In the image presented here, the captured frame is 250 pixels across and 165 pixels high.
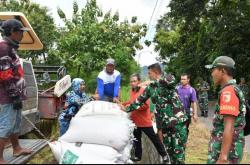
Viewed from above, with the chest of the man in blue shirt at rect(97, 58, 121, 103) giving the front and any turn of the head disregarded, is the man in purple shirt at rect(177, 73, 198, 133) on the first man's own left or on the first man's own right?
on the first man's own left

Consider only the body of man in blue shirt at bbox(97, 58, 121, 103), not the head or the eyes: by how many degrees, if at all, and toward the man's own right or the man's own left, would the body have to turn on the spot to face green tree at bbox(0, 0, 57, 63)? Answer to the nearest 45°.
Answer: approximately 180°

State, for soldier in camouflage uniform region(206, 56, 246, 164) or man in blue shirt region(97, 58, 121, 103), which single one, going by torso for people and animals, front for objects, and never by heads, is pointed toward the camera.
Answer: the man in blue shirt

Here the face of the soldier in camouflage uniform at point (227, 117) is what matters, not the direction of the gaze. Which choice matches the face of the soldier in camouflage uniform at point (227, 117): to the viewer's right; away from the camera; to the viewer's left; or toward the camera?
to the viewer's left

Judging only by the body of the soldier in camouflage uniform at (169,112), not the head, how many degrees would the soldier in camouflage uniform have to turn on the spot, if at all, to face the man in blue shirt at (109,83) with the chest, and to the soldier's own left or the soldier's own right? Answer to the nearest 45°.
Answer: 0° — they already face them

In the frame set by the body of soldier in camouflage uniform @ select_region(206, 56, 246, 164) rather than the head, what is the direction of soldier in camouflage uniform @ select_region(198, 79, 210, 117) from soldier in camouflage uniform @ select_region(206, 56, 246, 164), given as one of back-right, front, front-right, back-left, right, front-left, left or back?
right

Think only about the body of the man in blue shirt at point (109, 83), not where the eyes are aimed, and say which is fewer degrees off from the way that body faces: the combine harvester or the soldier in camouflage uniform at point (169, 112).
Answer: the soldier in camouflage uniform

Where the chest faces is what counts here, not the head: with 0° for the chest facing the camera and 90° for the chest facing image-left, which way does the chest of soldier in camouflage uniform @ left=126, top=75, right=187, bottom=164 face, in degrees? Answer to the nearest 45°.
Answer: approximately 135°

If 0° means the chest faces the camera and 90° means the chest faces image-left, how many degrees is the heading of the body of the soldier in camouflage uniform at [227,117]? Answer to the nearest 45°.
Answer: approximately 90°

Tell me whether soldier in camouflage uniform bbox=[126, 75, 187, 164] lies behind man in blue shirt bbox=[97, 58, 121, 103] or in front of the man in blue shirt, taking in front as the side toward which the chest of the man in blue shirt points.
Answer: in front

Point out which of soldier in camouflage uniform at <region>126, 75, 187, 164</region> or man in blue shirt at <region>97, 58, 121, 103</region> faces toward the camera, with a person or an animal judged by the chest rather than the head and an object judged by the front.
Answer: the man in blue shirt

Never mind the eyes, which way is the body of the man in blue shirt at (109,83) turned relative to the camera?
toward the camera

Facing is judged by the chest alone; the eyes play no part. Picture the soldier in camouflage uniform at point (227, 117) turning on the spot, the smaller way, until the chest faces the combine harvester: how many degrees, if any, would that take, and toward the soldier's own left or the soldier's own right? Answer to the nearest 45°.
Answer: approximately 45° to the soldier's own right
